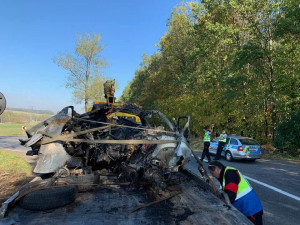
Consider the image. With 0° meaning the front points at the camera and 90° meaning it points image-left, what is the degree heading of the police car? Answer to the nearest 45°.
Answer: approximately 135°

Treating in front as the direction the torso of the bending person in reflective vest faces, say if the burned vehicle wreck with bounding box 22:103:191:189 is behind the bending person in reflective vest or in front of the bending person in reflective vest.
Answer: in front

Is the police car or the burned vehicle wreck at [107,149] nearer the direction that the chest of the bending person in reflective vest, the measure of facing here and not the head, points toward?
the burned vehicle wreck

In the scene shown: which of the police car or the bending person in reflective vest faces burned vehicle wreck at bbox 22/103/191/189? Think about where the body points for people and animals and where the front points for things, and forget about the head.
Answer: the bending person in reflective vest

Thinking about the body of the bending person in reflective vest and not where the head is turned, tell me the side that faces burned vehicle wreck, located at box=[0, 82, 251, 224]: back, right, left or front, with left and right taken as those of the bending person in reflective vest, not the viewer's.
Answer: front

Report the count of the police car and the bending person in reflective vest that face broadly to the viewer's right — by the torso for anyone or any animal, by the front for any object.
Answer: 0

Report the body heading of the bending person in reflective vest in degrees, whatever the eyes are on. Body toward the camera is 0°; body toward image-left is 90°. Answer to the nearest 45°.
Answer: approximately 90°

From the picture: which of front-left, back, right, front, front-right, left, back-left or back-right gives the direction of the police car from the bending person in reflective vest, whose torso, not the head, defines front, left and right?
right
